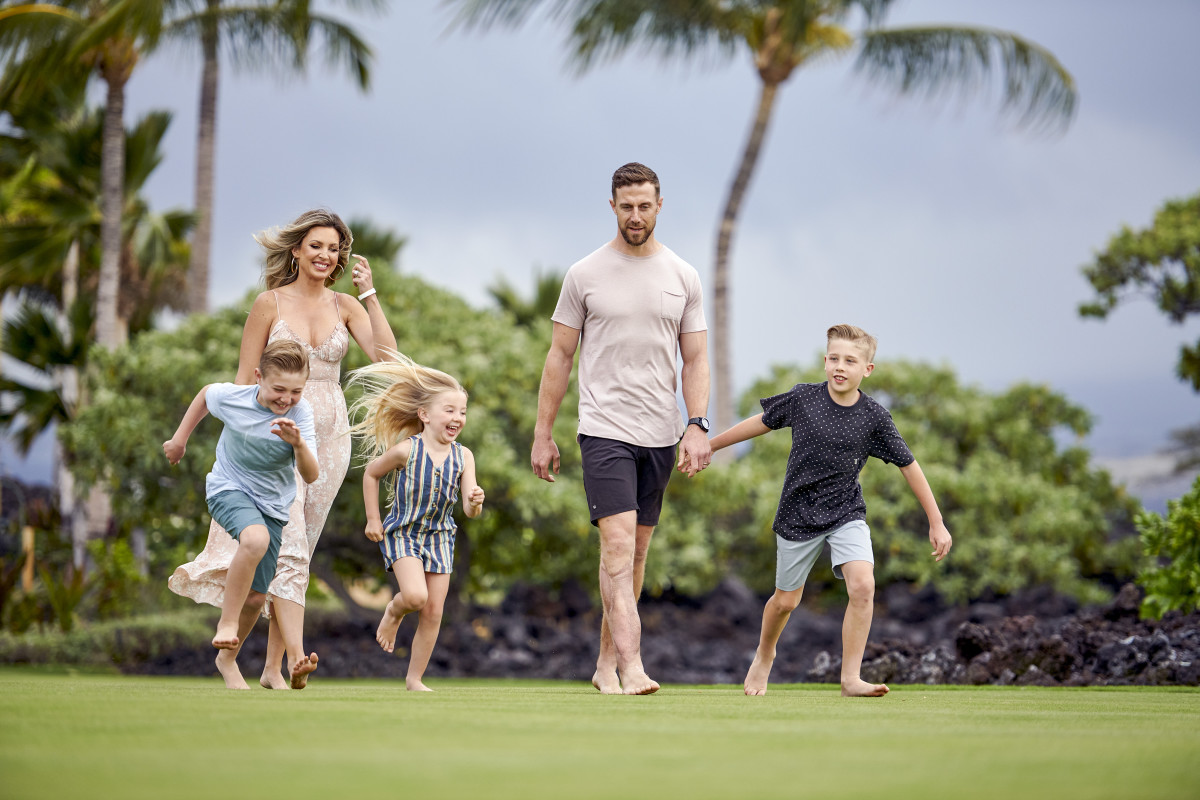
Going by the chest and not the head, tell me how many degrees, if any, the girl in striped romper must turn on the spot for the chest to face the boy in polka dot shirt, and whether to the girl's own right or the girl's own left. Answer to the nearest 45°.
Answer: approximately 45° to the girl's own left

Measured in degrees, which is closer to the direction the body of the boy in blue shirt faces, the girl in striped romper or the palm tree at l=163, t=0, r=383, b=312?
the girl in striped romper

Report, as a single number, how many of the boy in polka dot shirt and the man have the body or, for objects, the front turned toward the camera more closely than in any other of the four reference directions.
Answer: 2

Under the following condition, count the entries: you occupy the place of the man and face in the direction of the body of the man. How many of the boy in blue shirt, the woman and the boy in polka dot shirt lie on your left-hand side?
1

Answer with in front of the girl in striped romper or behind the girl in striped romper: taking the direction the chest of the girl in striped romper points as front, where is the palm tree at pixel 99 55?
behind

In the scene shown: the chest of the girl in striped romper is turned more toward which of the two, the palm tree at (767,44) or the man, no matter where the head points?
the man

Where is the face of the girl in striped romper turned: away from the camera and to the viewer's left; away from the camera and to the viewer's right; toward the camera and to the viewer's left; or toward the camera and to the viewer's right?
toward the camera and to the viewer's right

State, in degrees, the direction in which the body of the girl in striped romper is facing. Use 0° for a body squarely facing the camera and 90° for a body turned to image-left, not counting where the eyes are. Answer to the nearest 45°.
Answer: approximately 315°
